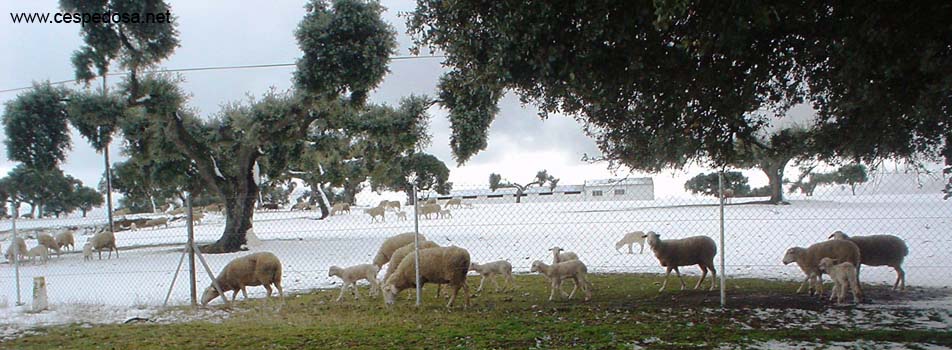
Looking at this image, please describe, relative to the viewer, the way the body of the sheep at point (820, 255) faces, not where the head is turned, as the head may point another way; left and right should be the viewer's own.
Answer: facing to the left of the viewer

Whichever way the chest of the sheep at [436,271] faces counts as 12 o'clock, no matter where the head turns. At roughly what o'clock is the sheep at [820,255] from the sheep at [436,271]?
the sheep at [820,255] is roughly at 6 o'clock from the sheep at [436,271].

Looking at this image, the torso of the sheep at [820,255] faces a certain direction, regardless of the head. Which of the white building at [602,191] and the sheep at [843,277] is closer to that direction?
the white building

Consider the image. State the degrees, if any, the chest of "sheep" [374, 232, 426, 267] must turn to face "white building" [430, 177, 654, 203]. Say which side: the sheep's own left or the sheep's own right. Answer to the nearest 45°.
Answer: approximately 135° to the sheep's own right

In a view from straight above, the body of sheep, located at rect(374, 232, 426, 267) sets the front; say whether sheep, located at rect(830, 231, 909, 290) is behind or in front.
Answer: behind

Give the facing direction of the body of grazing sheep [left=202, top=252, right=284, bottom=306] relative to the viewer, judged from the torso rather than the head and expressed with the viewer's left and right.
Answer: facing to the left of the viewer

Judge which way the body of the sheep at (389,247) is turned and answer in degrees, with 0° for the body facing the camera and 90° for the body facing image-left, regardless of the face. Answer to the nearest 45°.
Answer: approximately 90°

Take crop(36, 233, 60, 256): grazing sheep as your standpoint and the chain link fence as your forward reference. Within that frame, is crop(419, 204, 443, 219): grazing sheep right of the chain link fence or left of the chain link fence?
left

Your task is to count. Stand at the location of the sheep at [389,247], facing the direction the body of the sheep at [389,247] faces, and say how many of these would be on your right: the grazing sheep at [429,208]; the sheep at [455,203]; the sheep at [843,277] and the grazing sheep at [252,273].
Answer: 2

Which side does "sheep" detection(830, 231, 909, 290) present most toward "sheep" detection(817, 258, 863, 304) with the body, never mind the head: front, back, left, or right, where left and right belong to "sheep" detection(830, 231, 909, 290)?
left

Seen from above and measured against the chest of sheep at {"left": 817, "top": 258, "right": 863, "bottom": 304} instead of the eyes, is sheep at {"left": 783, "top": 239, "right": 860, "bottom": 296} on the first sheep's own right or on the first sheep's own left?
on the first sheep's own right

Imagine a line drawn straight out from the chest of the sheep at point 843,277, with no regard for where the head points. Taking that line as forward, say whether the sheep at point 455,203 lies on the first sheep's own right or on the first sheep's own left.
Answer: on the first sheep's own right

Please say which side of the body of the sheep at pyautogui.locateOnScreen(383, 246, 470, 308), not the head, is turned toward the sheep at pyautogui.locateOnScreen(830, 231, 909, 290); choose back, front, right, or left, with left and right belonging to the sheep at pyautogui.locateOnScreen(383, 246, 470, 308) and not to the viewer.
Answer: back

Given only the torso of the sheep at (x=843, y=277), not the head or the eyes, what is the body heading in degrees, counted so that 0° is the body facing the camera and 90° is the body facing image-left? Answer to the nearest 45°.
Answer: approximately 45°
